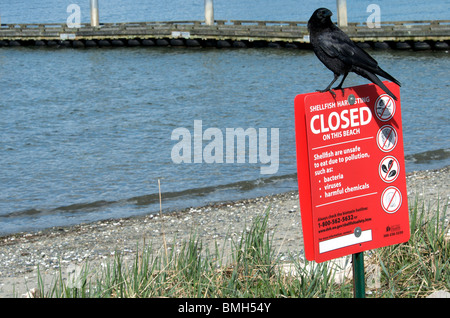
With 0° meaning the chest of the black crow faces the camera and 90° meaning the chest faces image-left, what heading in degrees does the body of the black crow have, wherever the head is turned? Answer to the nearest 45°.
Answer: approximately 90°

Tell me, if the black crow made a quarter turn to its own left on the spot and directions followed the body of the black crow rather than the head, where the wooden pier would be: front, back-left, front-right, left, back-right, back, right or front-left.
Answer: back
